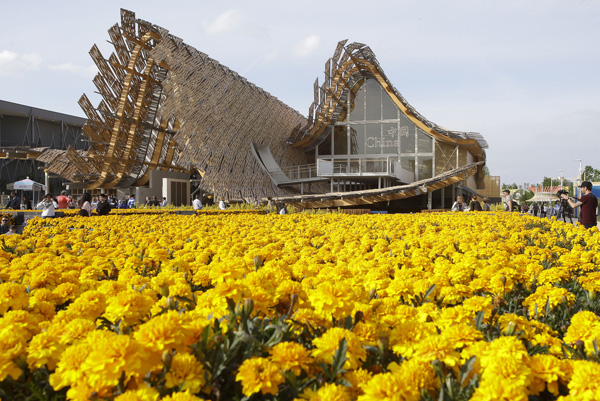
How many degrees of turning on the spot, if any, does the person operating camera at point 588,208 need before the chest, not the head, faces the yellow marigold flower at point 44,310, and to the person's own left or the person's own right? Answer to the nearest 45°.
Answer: approximately 90° to the person's own left

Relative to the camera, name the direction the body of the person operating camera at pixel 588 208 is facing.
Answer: to the viewer's left

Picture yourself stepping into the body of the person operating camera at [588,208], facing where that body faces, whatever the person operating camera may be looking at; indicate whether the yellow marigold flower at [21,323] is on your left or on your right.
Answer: on your left

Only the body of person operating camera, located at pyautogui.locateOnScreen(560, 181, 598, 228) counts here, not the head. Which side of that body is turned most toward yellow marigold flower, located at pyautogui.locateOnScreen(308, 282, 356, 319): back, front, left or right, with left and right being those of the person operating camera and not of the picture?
left

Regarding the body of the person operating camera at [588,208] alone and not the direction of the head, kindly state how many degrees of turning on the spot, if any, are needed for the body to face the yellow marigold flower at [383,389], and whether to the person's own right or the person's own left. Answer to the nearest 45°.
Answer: approximately 90° to the person's own left

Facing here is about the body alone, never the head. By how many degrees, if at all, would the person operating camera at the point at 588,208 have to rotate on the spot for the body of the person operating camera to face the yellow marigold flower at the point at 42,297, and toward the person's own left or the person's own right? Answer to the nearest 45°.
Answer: approximately 90° to the person's own left

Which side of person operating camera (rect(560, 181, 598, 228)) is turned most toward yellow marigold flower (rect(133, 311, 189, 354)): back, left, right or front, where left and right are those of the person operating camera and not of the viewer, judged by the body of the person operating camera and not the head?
left

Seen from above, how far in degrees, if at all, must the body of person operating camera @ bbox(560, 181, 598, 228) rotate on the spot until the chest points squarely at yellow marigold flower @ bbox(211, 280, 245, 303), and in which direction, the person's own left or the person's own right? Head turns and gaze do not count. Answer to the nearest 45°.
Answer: approximately 90° to the person's own left

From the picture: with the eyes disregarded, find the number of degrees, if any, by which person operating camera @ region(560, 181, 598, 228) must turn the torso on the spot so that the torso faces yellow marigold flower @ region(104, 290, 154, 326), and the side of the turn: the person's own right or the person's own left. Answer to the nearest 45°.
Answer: approximately 90° to the person's own left
